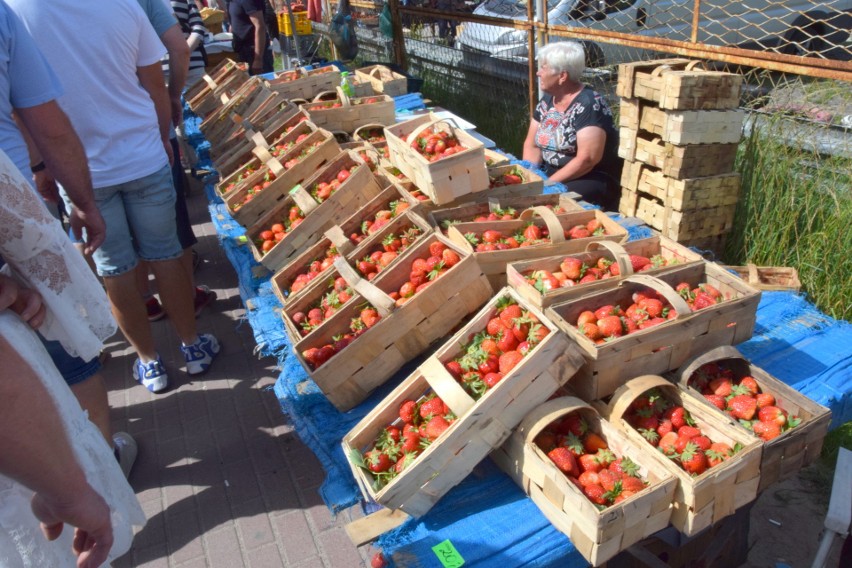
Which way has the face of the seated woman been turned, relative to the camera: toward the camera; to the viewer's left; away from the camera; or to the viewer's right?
to the viewer's left

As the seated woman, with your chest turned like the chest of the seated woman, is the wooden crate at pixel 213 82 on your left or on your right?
on your right

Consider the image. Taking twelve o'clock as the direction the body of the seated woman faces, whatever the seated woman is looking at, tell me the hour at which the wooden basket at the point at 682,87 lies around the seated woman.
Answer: The wooden basket is roughly at 9 o'clock from the seated woman.

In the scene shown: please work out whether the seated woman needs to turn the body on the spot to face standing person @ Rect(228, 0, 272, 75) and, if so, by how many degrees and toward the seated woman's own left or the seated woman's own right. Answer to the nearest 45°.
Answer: approximately 90° to the seated woman's own right

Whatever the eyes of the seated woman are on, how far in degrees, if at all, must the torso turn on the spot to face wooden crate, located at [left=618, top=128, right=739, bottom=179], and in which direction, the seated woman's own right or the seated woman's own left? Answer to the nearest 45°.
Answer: approximately 90° to the seated woman's own left

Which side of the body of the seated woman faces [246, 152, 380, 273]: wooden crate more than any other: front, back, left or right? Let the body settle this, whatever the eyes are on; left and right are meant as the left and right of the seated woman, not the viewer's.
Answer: front

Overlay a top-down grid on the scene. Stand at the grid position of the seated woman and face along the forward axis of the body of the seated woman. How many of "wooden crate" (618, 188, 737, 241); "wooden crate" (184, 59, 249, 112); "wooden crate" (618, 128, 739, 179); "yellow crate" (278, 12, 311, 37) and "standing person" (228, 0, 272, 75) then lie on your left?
2

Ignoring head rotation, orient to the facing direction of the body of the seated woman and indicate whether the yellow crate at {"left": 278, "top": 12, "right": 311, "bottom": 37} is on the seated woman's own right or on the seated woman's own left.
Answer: on the seated woman's own right

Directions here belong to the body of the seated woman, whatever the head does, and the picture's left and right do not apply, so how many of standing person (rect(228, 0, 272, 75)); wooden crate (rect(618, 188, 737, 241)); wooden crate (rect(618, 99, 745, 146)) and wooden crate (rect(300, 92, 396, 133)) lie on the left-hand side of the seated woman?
2

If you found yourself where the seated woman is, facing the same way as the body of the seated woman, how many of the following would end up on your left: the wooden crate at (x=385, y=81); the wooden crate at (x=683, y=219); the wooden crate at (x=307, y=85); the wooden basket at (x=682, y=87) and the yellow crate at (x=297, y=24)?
2

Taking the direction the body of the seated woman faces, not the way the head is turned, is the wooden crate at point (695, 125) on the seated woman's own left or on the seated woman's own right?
on the seated woman's own left

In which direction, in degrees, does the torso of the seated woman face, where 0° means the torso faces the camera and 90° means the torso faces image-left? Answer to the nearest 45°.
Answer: approximately 45°

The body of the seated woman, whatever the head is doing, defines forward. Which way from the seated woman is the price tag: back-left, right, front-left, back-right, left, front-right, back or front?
front-left

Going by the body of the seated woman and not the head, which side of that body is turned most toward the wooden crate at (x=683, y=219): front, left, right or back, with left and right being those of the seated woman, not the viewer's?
left
